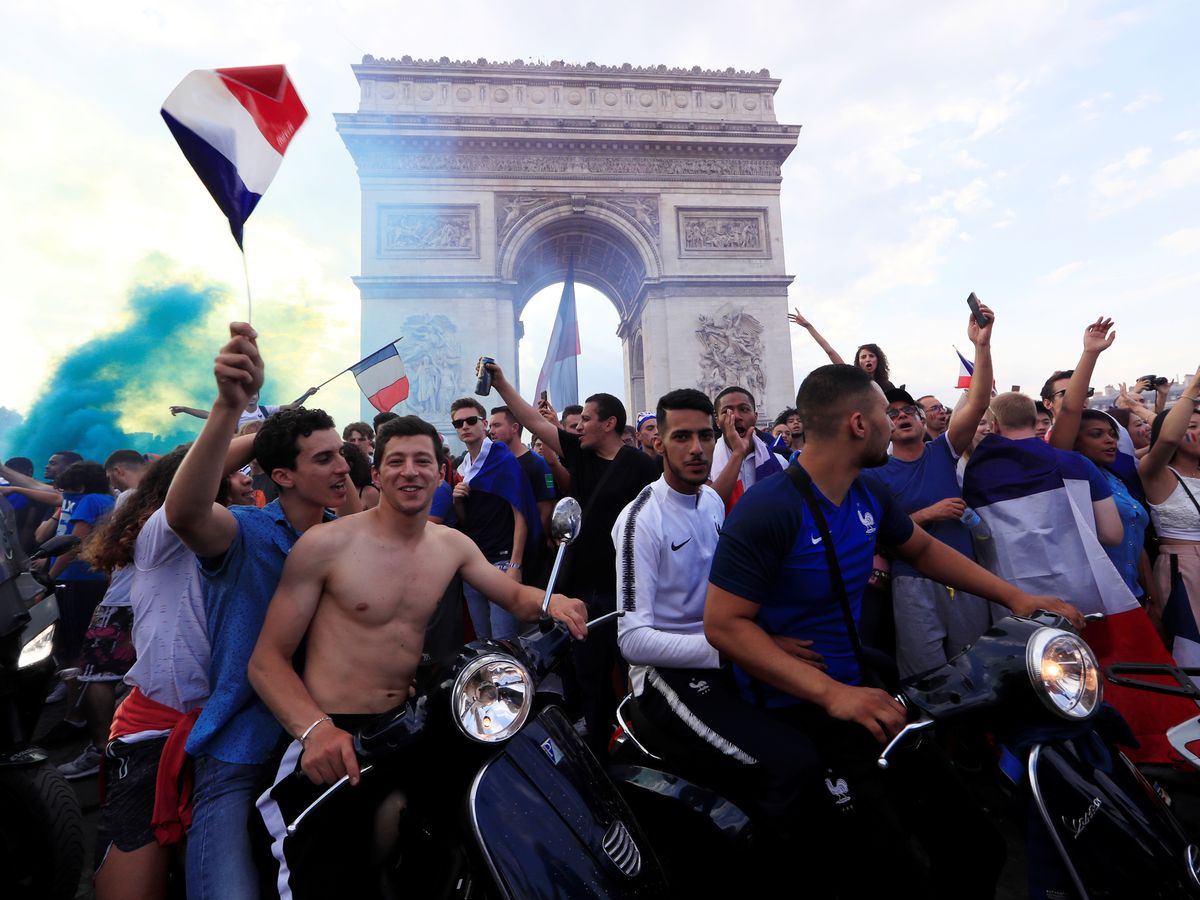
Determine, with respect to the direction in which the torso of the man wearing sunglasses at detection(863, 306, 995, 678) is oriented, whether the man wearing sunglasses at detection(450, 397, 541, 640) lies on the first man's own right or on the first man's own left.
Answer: on the first man's own right

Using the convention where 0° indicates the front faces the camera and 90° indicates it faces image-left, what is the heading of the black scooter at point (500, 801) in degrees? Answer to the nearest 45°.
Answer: approximately 315°

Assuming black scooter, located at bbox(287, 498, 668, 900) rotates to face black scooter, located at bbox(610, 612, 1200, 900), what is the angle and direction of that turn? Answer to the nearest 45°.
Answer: approximately 45° to its left

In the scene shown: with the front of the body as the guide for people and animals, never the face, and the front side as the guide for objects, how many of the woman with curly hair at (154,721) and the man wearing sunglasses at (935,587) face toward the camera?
1

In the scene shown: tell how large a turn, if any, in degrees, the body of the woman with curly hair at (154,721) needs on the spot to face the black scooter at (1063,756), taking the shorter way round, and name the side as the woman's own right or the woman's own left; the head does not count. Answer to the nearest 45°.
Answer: approximately 45° to the woman's own right

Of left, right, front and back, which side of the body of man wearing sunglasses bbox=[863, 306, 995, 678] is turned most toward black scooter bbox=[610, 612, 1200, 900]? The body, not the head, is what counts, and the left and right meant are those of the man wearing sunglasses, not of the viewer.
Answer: front

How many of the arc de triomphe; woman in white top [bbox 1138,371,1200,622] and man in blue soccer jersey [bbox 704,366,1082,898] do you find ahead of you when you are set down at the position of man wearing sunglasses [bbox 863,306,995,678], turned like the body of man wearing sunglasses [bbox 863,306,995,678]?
1

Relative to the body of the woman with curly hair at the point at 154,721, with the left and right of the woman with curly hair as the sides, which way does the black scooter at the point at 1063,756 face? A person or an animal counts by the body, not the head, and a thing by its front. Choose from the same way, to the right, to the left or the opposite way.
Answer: to the right

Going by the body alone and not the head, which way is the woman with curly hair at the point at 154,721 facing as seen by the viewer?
to the viewer's right
